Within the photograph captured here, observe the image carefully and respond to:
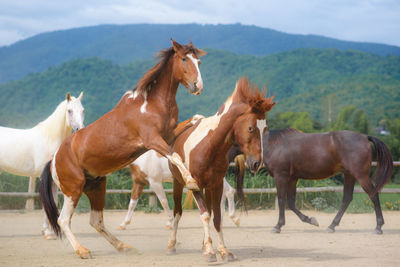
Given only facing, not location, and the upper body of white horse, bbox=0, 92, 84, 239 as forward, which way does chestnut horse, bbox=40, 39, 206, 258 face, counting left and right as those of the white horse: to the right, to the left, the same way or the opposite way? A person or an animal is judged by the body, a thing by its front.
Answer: the same way

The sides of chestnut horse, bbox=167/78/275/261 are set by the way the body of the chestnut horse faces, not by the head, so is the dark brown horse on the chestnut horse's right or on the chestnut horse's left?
on the chestnut horse's left

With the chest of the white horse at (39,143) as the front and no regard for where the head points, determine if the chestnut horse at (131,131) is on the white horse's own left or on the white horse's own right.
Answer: on the white horse's own right

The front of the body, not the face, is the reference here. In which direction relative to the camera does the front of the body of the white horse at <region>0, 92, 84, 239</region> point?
to the viewer's right

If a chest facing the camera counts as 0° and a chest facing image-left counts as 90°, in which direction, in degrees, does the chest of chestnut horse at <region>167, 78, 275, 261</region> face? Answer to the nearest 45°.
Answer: approximately 315°

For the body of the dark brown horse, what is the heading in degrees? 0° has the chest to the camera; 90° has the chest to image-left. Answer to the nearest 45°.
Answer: approximately 90°

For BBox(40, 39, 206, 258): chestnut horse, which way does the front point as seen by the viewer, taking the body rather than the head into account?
to the viewer's right
